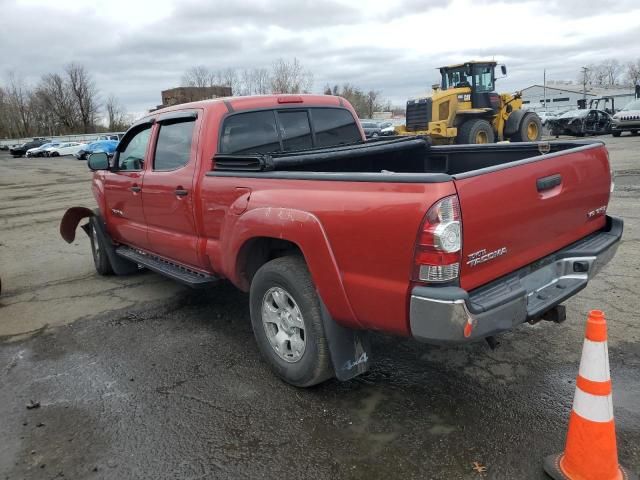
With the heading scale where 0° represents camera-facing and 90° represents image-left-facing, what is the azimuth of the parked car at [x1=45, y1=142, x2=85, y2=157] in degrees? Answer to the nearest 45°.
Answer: approximately 45°

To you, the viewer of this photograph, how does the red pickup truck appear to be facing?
facing away from the viewer and to the left of the viewer

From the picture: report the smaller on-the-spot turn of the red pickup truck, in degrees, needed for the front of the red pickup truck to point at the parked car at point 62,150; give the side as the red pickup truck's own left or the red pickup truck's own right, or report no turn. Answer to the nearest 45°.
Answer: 0° — it already faces it

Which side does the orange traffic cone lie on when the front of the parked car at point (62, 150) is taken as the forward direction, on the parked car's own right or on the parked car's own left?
on the parked car's own left

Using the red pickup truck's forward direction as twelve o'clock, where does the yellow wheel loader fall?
The yellow wheel loader is roughly at 2 o'clock from the red pickup truck.

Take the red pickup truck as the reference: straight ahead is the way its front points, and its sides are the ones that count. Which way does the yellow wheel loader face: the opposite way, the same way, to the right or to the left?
to the right

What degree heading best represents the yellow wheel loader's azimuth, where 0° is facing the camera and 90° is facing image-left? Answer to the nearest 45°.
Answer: approximately 225°

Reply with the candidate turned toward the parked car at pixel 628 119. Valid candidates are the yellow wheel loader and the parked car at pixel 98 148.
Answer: the yellow wheel loader

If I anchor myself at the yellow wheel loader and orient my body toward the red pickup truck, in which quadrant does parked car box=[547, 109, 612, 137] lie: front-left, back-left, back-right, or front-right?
back-left
